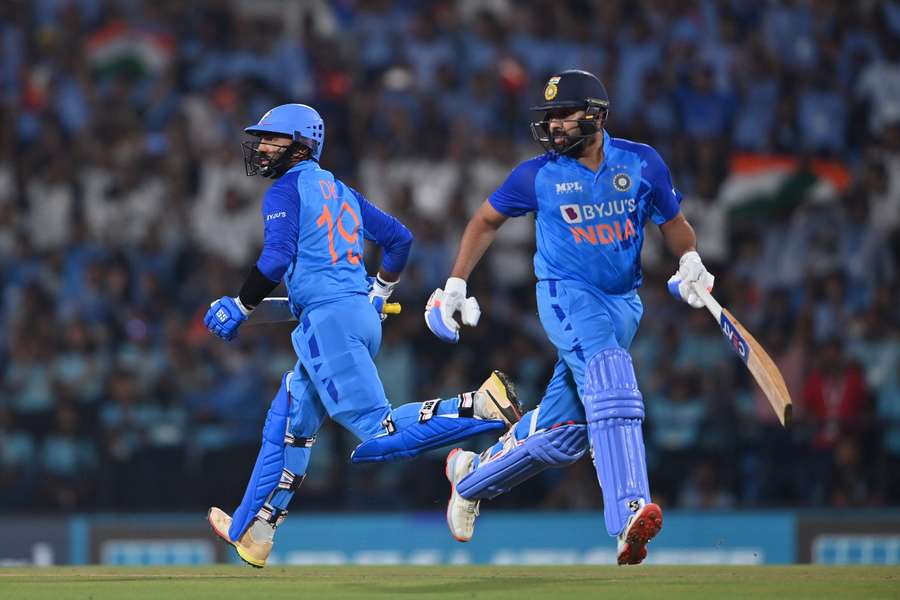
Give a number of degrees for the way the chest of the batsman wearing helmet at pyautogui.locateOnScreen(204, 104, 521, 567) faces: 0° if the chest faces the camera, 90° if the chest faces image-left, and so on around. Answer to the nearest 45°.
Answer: approximately 135°

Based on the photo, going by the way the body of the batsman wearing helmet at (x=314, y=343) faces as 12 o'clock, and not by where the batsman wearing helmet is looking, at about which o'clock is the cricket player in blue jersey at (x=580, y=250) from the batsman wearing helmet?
The cricket player in blue jersey is roughly at 5 o'clock from the batsman wearing helmet.

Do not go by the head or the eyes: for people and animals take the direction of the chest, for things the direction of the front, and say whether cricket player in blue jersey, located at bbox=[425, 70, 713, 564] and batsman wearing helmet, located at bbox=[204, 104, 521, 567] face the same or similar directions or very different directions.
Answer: very different directions

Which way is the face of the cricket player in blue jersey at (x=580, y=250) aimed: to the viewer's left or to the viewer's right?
to the viewer's left
